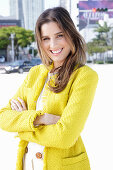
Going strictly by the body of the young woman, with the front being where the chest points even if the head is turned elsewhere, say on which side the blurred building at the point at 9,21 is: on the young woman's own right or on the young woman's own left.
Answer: on the young woman's own right

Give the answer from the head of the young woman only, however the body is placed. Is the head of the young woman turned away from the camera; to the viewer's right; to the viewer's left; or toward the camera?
toward the camera

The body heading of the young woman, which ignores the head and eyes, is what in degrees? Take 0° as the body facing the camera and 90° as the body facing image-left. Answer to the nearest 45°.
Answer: approximately 45°

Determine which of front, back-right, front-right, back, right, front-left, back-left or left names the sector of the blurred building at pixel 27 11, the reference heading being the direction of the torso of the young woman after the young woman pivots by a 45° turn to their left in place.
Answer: back
